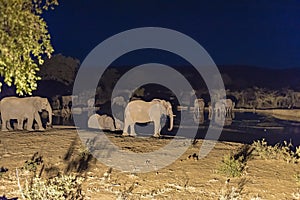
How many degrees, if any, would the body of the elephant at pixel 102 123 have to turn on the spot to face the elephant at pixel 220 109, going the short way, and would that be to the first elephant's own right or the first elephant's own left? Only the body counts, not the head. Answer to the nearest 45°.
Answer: approximately 45° to the first elephant's own left

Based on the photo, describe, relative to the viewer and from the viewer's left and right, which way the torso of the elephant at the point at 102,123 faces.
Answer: facing to the right of the viewer

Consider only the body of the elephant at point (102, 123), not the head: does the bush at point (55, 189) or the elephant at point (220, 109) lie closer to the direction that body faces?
the elephant

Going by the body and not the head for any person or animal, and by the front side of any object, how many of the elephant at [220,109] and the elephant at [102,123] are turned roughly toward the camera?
1

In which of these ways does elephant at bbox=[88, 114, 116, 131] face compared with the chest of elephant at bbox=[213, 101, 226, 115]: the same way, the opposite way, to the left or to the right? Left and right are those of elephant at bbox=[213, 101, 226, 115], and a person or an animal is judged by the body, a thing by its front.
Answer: to the left

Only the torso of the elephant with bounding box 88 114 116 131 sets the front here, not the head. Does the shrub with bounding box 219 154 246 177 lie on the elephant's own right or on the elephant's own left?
on the elephant's own right

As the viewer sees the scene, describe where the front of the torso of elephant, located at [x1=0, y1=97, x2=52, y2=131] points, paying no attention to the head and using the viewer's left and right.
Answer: facing to the right of the viewer
